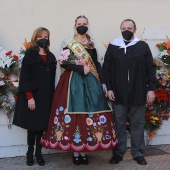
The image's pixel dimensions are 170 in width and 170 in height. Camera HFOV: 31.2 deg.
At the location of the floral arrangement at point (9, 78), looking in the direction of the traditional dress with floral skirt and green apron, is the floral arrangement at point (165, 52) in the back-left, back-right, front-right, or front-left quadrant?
front-left

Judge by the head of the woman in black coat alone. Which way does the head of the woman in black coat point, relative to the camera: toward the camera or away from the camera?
toward the camera

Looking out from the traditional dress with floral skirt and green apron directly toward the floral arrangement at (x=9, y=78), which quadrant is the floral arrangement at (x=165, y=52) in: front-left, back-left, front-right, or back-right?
back-right

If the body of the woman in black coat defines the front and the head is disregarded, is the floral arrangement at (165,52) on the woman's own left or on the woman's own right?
on the woman's own left
